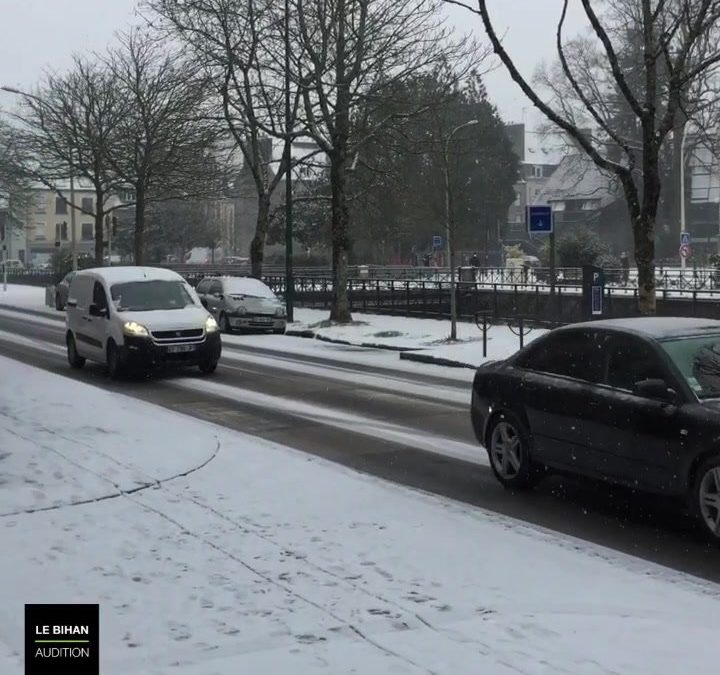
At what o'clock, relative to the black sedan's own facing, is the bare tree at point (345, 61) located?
The bare tree is roughly at 7 o'clock from the black sedan.

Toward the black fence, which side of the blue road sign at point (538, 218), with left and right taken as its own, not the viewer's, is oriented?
back

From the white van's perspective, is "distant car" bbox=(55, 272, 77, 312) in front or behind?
behind

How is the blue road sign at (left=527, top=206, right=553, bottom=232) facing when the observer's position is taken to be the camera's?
facing the viewer

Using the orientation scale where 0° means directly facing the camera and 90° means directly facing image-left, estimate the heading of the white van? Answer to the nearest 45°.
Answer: approximately 315°

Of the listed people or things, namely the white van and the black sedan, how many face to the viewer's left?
0

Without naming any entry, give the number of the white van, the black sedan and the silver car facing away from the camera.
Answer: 0

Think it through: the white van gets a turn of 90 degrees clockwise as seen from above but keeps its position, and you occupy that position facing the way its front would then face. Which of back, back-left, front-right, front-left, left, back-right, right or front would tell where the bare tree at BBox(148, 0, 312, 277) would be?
back-right

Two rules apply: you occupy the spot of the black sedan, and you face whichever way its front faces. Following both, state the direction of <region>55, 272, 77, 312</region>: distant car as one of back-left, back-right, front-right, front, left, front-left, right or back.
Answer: back

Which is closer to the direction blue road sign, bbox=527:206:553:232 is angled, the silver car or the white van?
the white van
